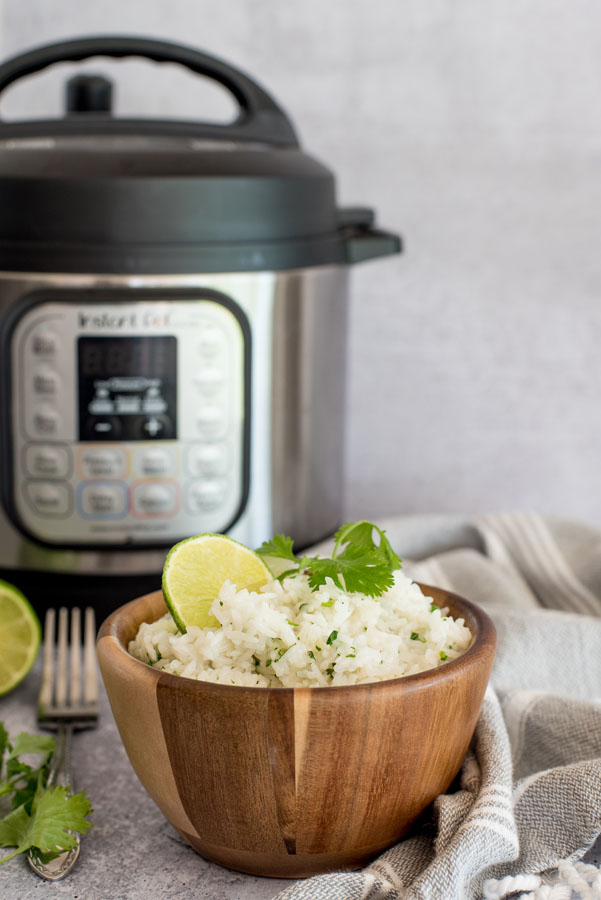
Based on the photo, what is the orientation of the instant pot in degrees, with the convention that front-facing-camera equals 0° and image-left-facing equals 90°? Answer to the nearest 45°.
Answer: approximately 0°
